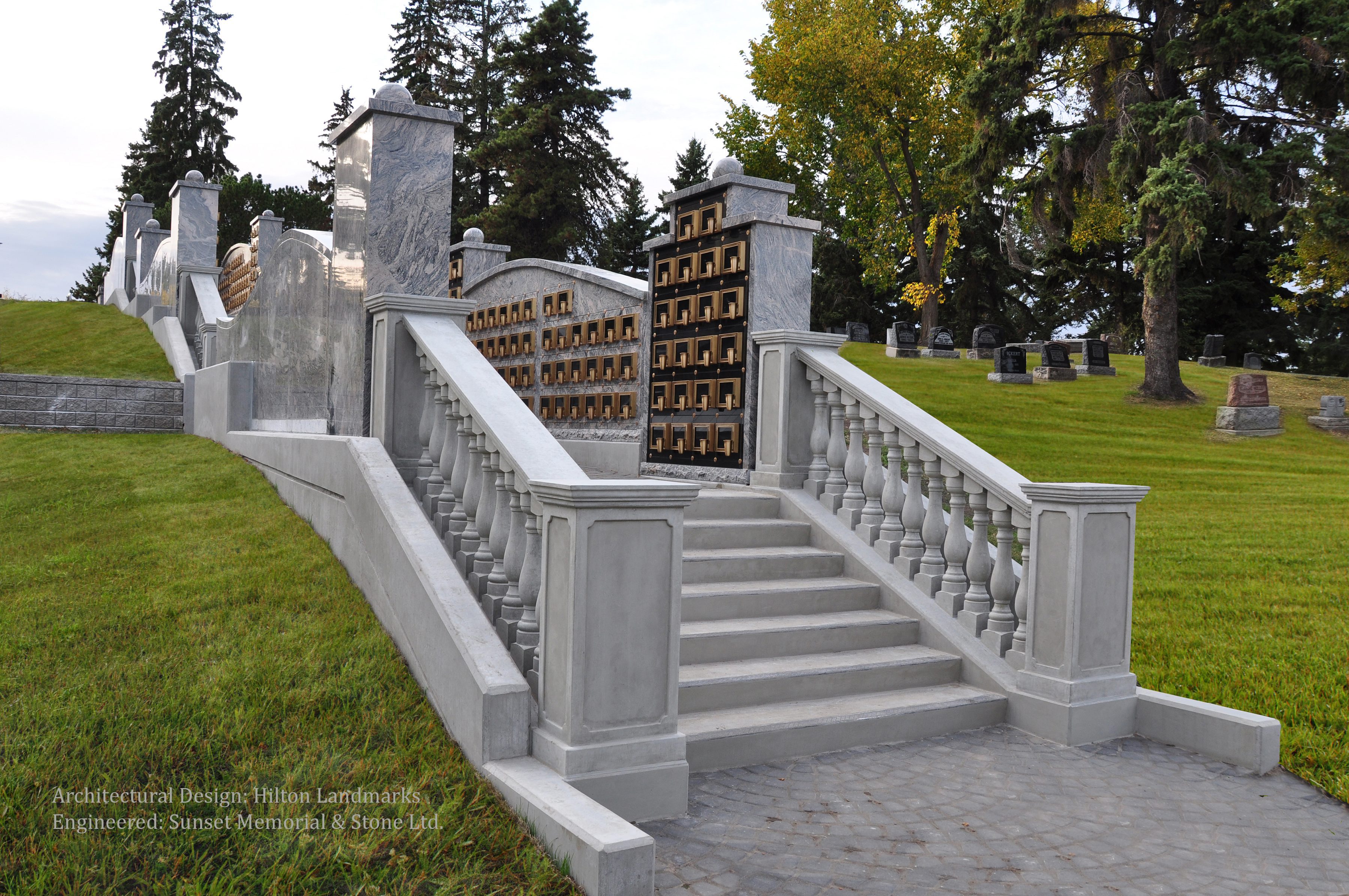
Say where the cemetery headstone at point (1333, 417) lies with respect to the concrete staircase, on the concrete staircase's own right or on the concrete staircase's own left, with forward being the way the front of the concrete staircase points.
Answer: on the concrete staircase's own left

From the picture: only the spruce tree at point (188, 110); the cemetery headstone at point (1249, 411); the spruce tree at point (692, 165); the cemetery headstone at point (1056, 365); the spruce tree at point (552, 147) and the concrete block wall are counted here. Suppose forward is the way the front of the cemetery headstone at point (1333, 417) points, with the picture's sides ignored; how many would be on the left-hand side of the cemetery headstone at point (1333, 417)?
0

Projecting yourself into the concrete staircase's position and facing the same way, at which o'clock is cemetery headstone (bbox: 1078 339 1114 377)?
The cemetery headstone is roughly at 8 o'clock from the concrete staircase.

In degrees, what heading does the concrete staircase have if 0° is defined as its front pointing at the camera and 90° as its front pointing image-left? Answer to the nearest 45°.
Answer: approximately 315°

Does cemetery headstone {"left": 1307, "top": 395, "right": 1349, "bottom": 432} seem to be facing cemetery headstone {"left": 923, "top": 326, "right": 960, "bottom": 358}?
no

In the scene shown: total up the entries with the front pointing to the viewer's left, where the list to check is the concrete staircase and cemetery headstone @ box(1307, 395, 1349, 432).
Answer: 0

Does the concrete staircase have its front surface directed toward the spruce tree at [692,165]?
no

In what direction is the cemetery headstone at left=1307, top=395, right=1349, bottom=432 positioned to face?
toward the camera

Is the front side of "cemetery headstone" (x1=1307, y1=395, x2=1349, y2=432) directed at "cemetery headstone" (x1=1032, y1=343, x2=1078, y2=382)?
no

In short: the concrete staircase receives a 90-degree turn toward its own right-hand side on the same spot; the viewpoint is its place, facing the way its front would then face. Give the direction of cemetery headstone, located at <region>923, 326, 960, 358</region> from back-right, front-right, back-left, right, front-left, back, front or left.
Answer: back-right

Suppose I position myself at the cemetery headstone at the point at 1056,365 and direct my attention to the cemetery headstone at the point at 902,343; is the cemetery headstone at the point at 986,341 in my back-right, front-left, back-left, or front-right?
front-right

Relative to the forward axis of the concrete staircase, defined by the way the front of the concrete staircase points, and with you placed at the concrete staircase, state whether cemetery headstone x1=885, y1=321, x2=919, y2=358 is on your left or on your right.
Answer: on your left

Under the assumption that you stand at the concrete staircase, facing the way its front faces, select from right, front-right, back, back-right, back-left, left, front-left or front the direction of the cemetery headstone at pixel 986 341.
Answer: back-left

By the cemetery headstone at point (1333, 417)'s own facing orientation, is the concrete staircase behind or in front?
in front

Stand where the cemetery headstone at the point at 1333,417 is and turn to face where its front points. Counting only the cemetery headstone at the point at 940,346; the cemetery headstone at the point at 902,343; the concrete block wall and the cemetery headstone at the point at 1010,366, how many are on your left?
0

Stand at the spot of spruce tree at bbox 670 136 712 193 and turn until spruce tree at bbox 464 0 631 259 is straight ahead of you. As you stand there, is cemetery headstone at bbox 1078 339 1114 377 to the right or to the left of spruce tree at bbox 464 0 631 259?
left
